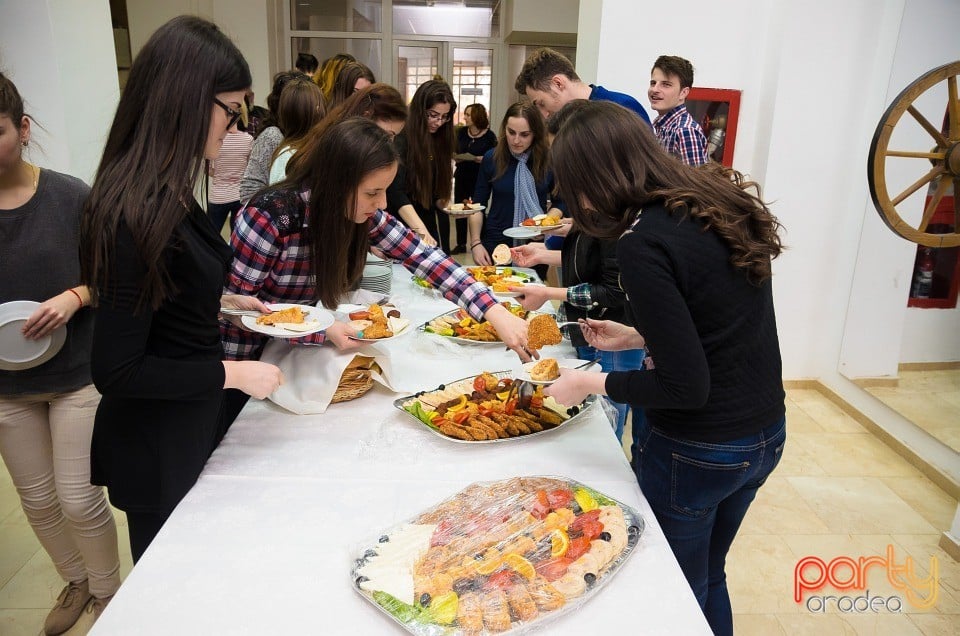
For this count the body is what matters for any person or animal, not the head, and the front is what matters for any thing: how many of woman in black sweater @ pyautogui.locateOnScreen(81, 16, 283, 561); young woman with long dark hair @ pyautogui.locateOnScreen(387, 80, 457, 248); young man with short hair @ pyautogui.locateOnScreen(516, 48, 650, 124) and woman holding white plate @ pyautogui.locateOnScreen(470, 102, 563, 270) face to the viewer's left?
1

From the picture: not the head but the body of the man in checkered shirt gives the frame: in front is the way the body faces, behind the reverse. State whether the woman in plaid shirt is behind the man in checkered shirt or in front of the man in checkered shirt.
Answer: in front

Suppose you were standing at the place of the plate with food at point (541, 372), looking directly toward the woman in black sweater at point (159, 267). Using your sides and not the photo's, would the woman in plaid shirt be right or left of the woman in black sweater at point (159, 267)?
right

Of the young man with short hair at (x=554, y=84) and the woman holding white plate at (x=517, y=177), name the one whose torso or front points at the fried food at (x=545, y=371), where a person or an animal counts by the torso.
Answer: the woman holding white plate

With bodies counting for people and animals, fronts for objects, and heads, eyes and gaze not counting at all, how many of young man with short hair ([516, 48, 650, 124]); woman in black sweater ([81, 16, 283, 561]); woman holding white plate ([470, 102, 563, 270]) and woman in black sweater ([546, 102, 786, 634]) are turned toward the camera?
1

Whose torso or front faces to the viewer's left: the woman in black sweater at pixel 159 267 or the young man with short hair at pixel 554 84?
the young man with short hair

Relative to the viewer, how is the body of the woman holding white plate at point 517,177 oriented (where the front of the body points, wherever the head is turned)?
toward the camera

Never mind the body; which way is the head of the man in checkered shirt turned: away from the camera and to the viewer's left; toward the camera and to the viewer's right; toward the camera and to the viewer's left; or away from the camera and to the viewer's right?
toward the camera and to the viewer's left

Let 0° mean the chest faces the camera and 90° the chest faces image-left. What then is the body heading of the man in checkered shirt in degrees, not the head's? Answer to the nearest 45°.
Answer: approximately 45°

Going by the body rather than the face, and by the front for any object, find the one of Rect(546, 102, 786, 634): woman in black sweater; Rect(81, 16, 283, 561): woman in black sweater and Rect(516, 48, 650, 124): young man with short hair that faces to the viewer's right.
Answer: Rect(81, 16, 283, 561): woman in black sweater

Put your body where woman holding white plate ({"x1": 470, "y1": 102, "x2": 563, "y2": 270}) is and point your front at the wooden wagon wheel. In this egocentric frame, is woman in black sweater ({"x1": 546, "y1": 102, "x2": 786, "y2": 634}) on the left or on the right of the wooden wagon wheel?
right

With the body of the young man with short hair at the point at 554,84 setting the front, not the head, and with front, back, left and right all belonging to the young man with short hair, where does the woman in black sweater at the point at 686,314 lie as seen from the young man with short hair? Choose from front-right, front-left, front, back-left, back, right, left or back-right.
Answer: left

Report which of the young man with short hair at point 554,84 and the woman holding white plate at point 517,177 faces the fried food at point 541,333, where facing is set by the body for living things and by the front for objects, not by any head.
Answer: the woman holding white plate

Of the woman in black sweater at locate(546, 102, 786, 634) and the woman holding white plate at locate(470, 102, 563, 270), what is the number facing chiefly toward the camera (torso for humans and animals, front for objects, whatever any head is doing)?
1

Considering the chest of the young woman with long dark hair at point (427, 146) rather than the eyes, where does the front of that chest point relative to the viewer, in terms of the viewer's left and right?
facing the viewer and to the right of the viewer

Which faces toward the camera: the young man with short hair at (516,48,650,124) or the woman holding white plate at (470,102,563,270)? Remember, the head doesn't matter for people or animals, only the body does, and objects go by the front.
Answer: the woman holding white plate

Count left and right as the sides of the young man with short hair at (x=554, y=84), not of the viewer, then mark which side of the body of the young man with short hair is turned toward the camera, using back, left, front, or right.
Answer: left
